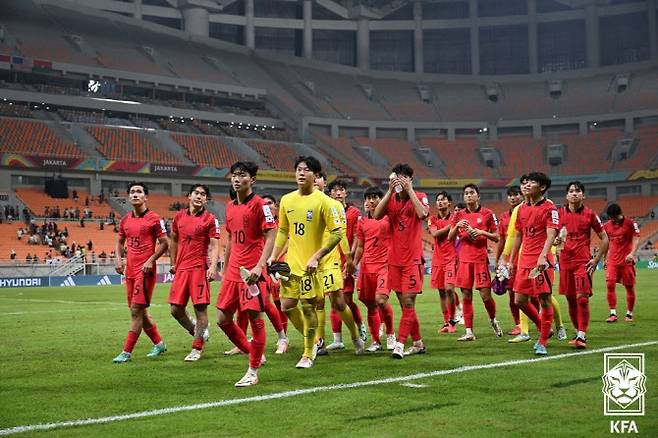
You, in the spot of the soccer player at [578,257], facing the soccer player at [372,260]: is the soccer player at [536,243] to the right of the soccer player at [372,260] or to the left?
left

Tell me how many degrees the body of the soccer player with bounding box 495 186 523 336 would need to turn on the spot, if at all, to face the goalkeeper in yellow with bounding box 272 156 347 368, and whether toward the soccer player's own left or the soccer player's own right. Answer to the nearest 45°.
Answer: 0° — they already face them

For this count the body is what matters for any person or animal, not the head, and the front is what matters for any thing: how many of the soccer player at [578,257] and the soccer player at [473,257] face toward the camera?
2

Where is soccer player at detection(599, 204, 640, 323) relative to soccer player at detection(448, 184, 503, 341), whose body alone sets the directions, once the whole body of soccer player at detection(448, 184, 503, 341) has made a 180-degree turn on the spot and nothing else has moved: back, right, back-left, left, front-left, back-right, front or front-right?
front-right

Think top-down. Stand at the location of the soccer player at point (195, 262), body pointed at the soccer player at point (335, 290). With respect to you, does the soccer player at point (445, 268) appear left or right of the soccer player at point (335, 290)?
left
